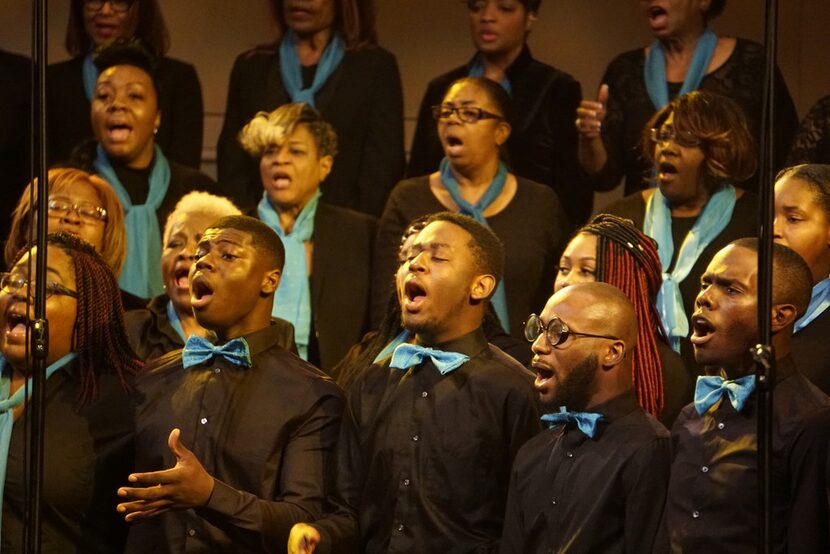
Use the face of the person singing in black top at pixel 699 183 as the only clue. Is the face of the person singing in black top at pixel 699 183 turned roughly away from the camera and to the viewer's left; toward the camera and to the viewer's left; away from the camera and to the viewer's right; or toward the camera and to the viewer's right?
toward the camera and to the viewer's left

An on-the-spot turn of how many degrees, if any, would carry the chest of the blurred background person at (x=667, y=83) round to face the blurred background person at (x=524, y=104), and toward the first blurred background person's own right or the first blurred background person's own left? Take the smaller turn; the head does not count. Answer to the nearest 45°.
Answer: approximately 45° to the first blurred background person's own right

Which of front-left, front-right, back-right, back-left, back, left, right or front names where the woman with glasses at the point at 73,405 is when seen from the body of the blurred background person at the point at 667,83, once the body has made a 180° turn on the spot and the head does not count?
back

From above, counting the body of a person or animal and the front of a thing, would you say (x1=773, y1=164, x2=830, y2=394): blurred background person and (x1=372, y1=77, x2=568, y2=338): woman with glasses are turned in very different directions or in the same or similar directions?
same or similar directions

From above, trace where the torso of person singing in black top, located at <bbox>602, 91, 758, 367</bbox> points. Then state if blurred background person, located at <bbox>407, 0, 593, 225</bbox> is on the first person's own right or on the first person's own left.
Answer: on the first person's own right

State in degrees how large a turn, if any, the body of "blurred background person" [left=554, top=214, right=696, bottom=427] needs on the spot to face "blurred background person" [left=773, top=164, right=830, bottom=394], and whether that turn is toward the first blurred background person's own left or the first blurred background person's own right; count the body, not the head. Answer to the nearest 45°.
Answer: approximately 135° to the first blurred background person's own left

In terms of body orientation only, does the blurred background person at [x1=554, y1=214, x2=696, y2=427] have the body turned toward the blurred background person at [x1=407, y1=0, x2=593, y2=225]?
no

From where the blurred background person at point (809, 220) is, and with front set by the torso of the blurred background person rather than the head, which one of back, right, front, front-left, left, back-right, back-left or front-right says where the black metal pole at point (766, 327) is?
front-left

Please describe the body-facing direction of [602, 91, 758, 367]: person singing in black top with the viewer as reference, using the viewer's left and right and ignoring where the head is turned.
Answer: facing the viewer and to the left of the viewer

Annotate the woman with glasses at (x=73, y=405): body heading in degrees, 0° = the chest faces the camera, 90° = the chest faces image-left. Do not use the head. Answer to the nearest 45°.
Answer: approximately 45°

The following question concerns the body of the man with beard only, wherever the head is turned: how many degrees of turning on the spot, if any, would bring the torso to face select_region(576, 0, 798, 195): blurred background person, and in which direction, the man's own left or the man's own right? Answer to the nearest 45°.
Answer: approximately 135° to the man's own right

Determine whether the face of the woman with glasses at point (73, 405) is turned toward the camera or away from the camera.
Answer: toward the camera

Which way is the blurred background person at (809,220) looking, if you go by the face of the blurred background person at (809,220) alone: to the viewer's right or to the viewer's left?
to the viewer's left

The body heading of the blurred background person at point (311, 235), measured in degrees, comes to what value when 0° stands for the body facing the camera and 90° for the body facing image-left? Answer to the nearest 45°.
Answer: approximately 45°

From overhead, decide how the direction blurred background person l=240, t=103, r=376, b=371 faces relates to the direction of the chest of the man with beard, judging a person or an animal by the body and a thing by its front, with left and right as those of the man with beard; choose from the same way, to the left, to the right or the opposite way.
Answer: the same way

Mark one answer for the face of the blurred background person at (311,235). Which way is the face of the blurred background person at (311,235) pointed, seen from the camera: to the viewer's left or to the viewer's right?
to the viewer's left

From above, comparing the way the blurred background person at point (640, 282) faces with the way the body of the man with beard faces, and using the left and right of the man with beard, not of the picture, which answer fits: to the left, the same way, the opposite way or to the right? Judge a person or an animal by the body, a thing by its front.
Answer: the same way

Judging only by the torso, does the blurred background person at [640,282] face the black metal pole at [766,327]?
no

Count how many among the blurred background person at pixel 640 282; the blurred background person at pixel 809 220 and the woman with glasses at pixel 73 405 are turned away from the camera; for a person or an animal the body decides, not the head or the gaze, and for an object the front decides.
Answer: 0

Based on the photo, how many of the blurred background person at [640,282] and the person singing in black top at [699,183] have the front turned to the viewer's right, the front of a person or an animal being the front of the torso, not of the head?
0

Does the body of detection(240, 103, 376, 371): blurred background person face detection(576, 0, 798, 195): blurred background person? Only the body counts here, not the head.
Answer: no
